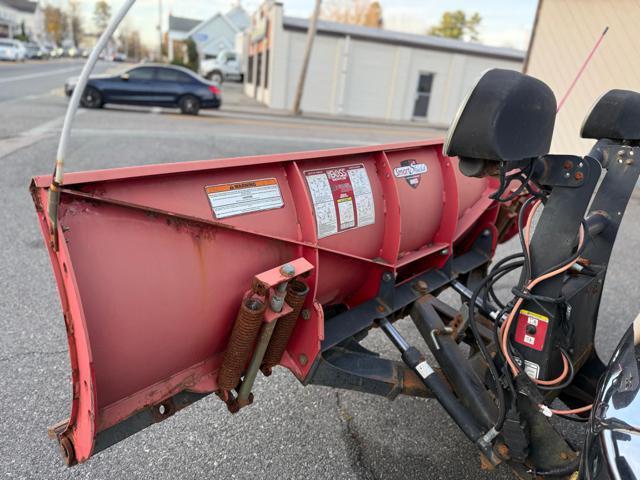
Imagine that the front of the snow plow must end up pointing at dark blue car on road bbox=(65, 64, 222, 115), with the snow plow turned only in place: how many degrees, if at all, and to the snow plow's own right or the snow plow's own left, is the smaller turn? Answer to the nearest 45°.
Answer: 0° — it already faces it

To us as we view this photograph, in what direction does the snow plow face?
facing away from the viewer and to the left of the viewer

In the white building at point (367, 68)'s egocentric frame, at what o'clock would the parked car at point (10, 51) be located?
The parked car is roughly at 1 o'clock from the white building.

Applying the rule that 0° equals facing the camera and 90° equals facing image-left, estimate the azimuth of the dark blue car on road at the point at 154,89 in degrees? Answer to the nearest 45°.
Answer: approximately 90°

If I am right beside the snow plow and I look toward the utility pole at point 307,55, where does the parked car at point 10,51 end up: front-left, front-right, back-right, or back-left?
front-left

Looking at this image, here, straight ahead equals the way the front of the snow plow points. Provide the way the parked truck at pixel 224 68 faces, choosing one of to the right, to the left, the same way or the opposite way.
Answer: to the left

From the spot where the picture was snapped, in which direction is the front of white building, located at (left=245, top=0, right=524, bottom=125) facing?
facing to the left of the viewer

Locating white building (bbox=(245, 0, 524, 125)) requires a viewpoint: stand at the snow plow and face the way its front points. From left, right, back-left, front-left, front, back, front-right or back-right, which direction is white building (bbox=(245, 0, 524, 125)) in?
front-right

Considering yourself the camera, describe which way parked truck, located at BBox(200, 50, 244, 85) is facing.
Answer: facing the viewer and to the left of the viewer

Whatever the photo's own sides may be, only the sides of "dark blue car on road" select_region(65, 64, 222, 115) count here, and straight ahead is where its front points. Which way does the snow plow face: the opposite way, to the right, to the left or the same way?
to the right
